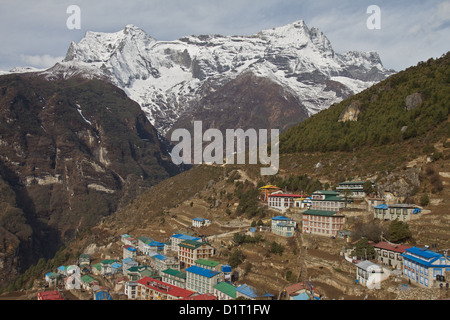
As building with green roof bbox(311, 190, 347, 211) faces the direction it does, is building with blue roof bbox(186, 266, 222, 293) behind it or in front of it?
in front

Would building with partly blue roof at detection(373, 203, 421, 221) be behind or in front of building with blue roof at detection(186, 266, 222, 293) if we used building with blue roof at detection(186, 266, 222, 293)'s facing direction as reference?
behind

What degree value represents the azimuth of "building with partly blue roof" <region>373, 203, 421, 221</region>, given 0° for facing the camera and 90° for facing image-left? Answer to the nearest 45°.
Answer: approximately 0°

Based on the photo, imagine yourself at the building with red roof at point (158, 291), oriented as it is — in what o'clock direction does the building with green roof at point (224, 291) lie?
The building with green roof is roughly at 9 o'clock from the building with red roof.

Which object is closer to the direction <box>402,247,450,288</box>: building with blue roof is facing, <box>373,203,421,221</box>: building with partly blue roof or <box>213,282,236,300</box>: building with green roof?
the building with green roof

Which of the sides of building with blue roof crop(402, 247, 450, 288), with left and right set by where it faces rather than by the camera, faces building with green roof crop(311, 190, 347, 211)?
right

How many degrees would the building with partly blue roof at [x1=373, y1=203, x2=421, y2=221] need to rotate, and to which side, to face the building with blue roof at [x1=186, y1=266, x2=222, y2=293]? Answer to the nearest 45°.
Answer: approximately 45° to its right

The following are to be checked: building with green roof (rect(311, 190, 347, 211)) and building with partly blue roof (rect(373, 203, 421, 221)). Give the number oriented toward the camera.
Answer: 2

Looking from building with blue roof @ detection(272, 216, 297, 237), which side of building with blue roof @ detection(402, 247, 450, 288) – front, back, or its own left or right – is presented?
right

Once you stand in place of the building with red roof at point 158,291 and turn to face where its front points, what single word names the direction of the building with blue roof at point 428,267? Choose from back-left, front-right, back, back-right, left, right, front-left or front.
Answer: left

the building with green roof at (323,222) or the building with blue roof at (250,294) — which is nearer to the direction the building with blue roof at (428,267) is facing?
the building with blue roof

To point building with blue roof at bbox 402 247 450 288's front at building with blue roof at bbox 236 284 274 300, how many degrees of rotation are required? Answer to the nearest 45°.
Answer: approximately 45° to its right

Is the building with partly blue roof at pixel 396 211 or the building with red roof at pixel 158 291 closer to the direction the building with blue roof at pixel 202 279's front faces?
the building with red roof

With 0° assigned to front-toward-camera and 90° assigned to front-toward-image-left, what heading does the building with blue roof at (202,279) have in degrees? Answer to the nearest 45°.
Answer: approximately 45°

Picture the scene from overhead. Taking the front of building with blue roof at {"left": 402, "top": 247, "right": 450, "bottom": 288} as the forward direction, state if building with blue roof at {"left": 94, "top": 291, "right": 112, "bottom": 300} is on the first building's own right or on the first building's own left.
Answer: on the first building's own right
